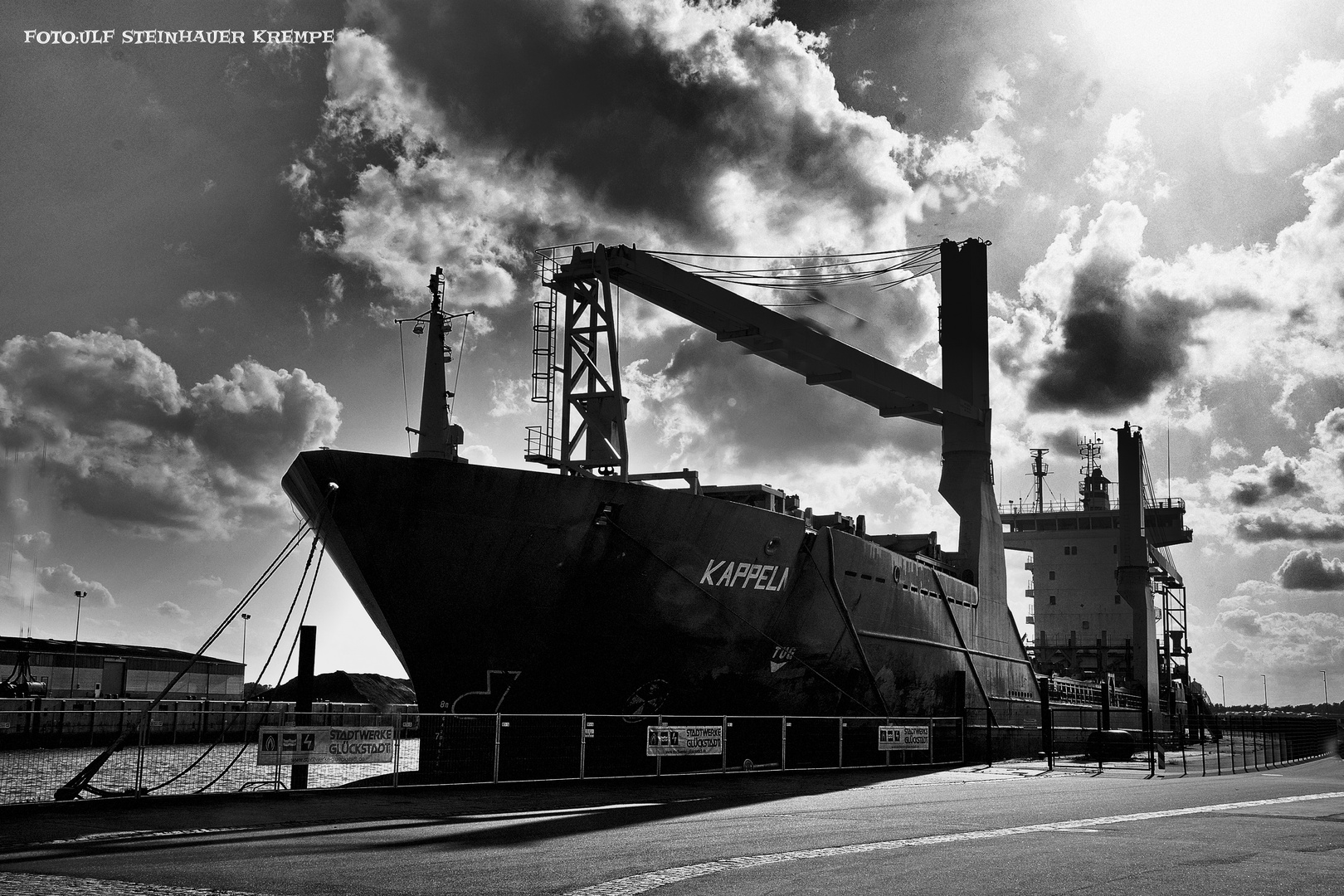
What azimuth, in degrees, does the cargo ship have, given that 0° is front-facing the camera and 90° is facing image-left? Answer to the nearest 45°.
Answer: approximately 45°

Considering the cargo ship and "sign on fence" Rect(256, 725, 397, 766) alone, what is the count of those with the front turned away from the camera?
0

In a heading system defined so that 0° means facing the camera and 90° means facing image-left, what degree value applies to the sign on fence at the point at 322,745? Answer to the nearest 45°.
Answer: approximately 315°

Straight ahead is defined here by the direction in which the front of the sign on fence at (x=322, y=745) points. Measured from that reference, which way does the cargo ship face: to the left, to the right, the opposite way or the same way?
to the right

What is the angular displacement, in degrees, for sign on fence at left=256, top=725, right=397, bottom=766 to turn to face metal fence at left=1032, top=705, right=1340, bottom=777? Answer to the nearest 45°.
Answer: approximately 90° to its left

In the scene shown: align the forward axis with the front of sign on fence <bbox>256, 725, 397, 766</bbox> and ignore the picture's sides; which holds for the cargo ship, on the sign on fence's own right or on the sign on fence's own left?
on the sign on fence's own left
